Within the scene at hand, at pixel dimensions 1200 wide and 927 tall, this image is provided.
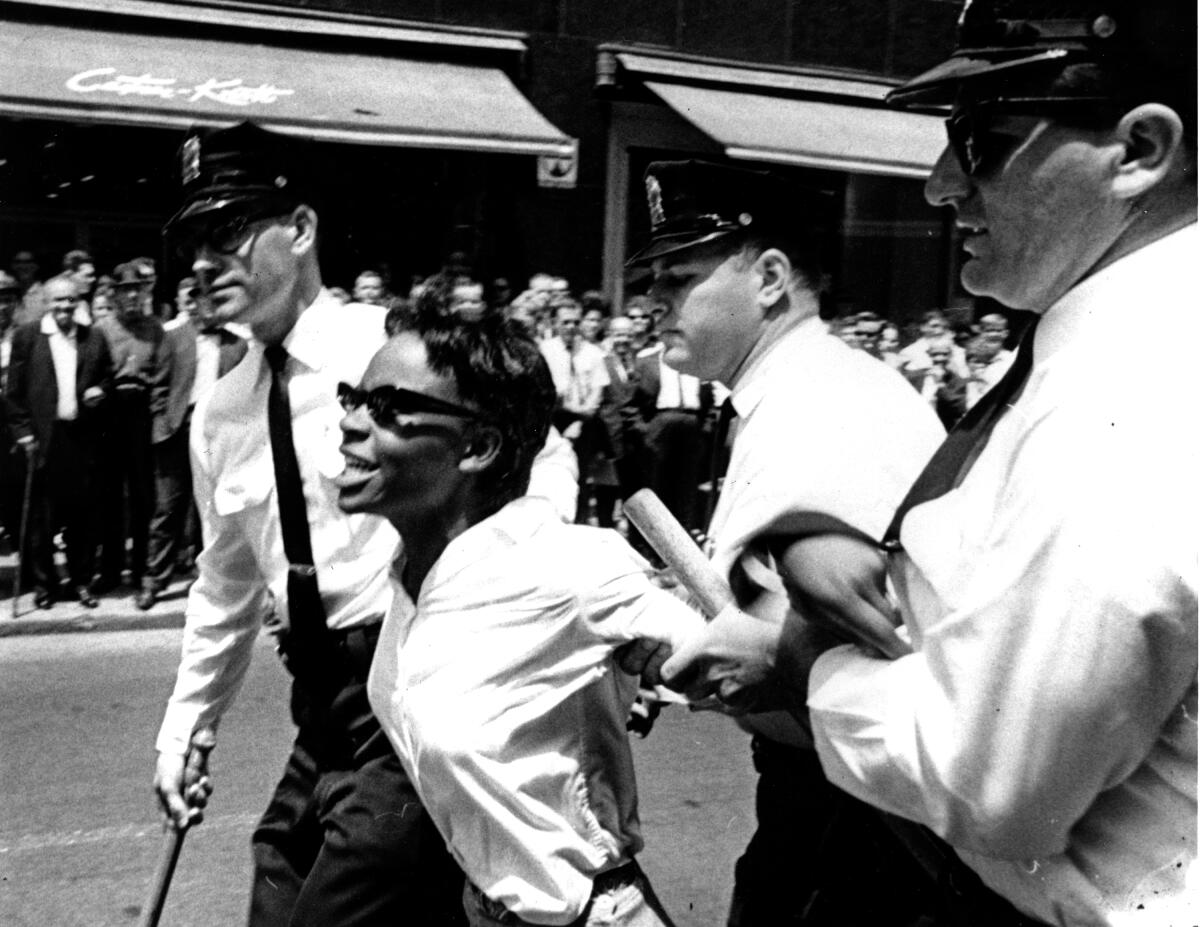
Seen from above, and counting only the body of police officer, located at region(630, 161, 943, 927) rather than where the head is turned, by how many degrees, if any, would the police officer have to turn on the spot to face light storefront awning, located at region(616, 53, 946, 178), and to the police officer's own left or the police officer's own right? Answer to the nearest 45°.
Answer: approximately 90° to the police officer's own right

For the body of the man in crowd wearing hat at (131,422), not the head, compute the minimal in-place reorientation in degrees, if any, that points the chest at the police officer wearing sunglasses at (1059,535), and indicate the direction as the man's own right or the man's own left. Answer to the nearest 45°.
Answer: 0° — they already face them

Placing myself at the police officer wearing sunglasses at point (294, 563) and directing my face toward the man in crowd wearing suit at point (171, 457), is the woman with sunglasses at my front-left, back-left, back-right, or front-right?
back-right

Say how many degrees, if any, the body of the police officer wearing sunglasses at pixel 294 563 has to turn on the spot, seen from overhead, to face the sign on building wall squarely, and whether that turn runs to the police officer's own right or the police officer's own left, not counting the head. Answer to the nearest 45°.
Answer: approximately 135° to the police officer's own right

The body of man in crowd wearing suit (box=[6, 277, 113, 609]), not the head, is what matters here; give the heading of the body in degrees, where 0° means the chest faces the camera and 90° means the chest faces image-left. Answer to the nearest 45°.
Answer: approximately 0°

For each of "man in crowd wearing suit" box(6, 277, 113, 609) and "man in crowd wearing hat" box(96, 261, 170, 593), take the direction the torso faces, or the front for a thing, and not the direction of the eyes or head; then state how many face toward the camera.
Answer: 2

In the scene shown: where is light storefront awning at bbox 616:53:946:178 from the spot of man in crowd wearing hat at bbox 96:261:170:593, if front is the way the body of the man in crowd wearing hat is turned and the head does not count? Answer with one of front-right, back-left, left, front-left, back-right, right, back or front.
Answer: back-left

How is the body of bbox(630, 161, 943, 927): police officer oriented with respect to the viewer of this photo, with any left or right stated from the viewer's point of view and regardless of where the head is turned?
facing to the left of the viewer

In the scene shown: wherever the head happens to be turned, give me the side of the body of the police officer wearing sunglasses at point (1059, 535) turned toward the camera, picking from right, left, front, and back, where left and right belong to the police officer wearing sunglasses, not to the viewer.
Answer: left
